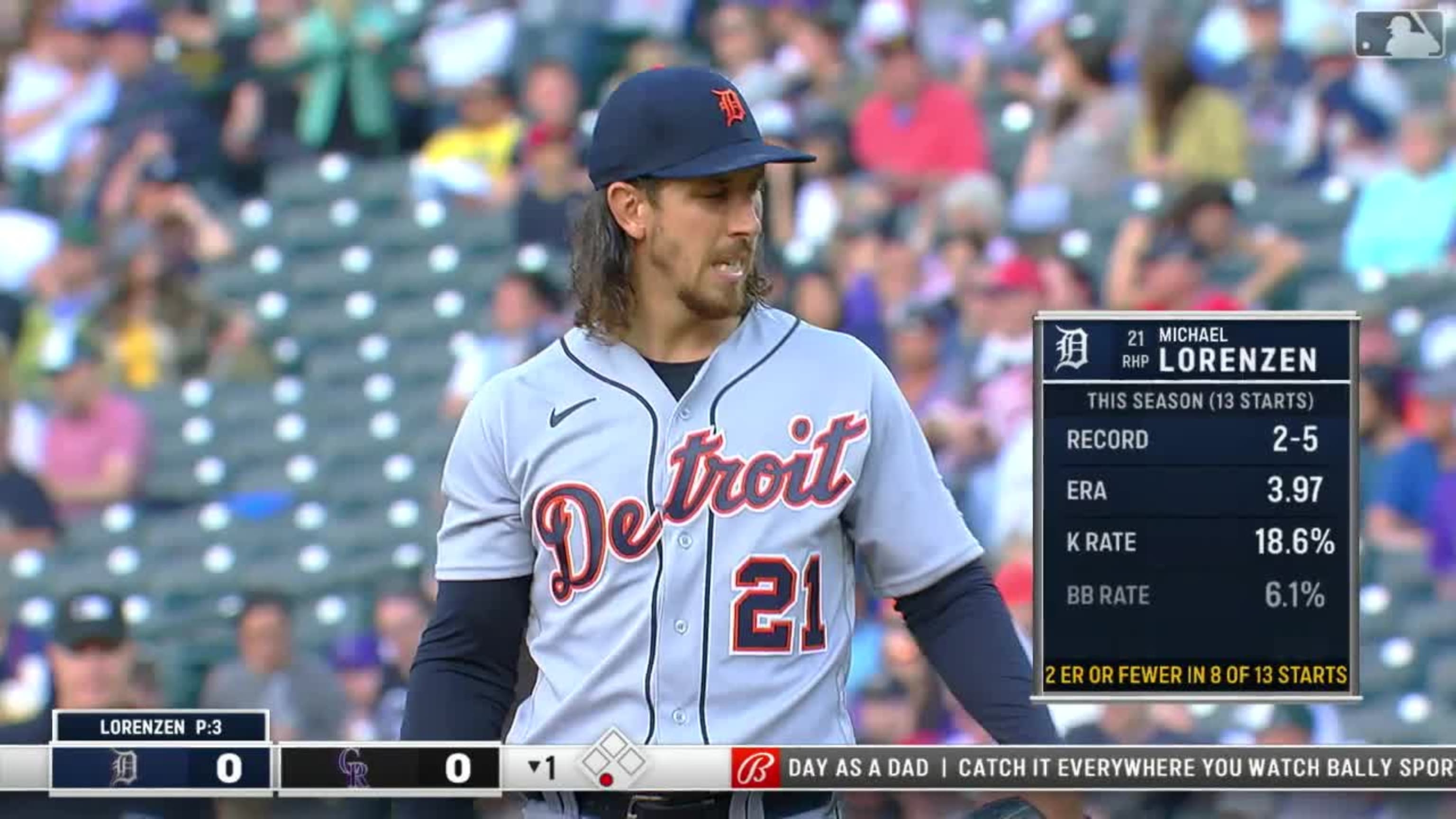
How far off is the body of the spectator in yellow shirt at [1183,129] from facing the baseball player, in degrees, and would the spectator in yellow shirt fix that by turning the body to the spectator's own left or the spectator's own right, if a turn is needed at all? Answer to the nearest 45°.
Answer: approximately 45° to the spectator's own left

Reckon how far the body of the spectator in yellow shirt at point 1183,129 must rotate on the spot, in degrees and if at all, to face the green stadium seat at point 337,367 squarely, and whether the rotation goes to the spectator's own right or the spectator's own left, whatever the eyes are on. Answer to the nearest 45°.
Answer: approximately 45° to the spectator's own right

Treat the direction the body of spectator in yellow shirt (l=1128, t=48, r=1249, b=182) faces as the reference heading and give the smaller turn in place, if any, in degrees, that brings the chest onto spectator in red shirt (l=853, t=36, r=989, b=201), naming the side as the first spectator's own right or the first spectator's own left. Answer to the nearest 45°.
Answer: approximately 45° to the first spectator's own right

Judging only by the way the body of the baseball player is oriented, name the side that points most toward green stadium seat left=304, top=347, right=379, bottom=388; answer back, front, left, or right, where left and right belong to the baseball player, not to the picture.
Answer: back

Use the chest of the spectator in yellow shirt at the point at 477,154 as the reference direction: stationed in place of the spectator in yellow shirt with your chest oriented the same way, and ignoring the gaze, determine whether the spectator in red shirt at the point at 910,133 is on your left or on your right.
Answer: on your left

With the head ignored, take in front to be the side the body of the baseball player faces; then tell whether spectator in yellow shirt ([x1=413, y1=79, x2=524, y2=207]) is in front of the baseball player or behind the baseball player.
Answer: behind

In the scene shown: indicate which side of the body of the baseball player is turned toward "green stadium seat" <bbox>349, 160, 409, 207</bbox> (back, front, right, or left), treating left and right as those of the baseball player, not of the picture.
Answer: back

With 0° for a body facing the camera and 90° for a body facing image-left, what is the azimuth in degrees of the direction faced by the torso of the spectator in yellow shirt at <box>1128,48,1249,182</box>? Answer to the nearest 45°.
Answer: approximately 45°
